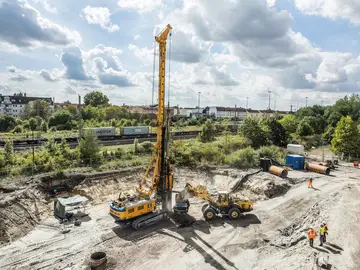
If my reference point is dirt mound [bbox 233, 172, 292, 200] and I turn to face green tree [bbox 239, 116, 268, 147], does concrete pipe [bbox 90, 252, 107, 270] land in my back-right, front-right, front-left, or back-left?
back-left

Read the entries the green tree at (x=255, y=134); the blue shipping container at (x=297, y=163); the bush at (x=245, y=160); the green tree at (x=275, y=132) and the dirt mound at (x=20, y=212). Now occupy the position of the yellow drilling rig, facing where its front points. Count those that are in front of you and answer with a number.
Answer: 4

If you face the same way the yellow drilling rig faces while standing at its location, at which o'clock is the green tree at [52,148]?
The green tree is roughly at 9 o'clock from the yellow drilling rig.

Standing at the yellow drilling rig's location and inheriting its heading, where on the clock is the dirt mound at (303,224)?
The dirt mound is roughly at 2 o'clock from the yellow drilling rig.

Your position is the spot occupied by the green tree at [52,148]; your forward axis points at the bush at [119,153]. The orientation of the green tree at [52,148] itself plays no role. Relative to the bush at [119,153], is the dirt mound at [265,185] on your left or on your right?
right

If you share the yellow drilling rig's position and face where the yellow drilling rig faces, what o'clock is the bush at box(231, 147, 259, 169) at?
The bush is roughly at 12 o'clock from the yellow drilling rig.

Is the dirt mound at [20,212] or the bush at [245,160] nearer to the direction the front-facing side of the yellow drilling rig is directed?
the bush

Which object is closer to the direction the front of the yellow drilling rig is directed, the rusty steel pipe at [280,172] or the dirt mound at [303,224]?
the rusty steel pipe

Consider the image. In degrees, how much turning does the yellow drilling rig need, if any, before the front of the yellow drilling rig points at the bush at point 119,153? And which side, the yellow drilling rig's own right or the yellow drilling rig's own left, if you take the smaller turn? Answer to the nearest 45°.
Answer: approximately 45° to the yellow drilling rig's own left

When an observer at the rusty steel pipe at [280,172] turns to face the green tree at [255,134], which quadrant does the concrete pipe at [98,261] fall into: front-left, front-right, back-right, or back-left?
back-left

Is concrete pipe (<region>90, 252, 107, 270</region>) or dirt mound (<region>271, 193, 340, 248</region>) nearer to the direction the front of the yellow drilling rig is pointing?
the dirt mound

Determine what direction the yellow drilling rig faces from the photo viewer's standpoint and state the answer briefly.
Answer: facing away from the viewer and to the right of the viewer

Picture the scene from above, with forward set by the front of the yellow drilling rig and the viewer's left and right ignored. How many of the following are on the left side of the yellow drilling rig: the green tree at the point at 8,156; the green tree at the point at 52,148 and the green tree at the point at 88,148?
3

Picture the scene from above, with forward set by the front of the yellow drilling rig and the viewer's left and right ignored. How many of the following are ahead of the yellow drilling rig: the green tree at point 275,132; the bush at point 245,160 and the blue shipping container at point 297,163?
3

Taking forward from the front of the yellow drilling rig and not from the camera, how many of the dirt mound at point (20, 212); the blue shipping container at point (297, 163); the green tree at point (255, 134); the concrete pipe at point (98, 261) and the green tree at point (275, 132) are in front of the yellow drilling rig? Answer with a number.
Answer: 3

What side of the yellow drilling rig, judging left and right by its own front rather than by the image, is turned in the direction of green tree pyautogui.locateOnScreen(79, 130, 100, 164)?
left

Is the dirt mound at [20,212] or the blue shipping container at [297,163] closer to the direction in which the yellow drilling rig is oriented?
the blue shipping container
